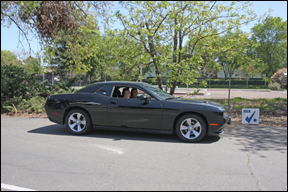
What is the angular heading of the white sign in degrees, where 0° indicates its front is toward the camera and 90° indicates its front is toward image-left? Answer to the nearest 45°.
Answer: approximately 0°

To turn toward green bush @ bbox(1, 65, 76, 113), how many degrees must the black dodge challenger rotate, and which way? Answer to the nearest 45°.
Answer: approximately 135° to its left

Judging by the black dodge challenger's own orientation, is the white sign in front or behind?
in front

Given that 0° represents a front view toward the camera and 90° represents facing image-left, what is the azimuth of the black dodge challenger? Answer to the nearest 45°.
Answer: approximately 270°

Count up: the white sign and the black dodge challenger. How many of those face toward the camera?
1

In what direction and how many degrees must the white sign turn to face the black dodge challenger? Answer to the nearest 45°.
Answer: approximately 45° to its right

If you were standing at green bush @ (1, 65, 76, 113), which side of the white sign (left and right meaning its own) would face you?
right

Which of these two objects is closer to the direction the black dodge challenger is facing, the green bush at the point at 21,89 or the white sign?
the white sign

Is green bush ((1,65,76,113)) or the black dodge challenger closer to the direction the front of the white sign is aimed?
the black dodge challenger
